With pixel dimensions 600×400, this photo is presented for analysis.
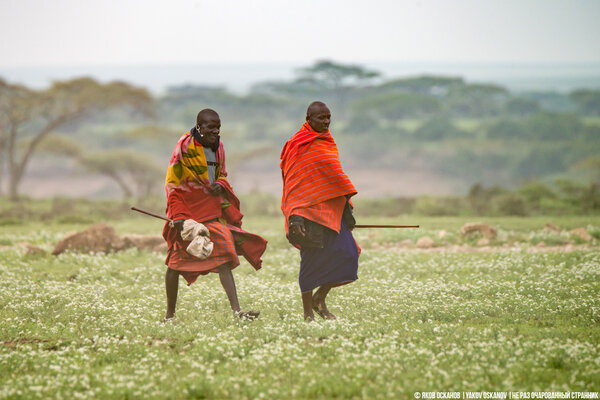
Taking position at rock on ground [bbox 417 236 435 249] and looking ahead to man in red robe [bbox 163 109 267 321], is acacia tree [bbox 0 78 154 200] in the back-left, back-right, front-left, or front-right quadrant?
back-right

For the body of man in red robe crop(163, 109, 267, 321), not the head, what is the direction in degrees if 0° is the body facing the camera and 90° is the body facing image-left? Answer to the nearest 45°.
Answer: approximately 315°

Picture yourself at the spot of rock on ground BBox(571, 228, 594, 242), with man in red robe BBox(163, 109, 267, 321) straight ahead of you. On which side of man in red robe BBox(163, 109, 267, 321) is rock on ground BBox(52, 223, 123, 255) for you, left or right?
right

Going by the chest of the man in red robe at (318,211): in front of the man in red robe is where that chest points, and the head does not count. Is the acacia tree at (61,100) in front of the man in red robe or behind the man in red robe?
behind

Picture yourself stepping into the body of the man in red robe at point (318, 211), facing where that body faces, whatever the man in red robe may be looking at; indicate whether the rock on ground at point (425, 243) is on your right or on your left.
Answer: on your left

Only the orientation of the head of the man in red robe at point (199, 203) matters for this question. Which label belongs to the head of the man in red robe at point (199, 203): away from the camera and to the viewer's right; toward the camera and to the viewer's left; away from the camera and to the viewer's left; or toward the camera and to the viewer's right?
toward the camera and to the viewer's right

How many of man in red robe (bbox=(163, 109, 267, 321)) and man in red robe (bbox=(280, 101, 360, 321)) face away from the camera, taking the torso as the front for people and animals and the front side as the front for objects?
0

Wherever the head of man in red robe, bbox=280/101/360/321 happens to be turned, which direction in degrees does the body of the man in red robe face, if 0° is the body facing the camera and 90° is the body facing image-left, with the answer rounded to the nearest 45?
approximately 315°

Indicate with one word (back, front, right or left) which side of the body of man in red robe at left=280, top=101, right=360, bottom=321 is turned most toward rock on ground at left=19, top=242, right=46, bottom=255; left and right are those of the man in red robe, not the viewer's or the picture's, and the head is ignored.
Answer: back

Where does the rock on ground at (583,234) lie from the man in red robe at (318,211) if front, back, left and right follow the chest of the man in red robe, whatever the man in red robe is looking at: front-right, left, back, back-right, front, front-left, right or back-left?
left
